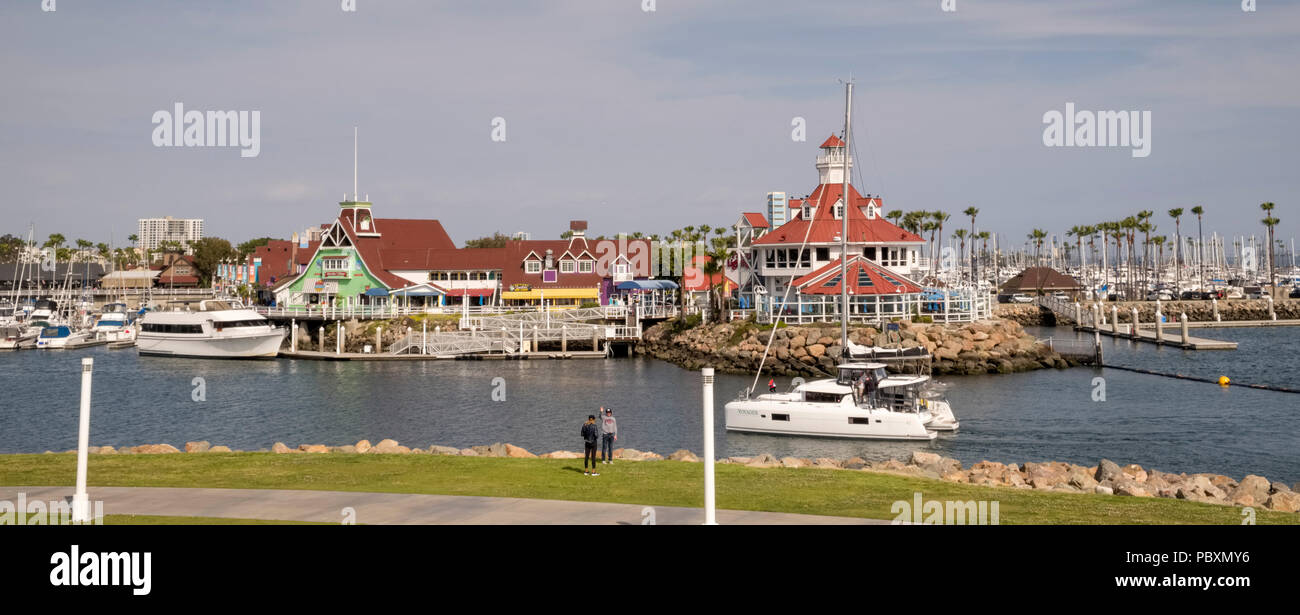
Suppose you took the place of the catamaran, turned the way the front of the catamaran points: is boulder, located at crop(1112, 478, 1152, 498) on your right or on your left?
on your left

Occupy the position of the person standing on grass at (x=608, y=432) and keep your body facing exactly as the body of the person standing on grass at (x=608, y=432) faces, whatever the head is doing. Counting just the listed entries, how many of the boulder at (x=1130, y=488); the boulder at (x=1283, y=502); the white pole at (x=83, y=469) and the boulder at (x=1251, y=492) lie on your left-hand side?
3

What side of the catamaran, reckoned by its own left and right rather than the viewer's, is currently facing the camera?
left

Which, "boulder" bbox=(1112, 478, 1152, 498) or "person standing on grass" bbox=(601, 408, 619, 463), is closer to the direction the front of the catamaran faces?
the person standing on grass
